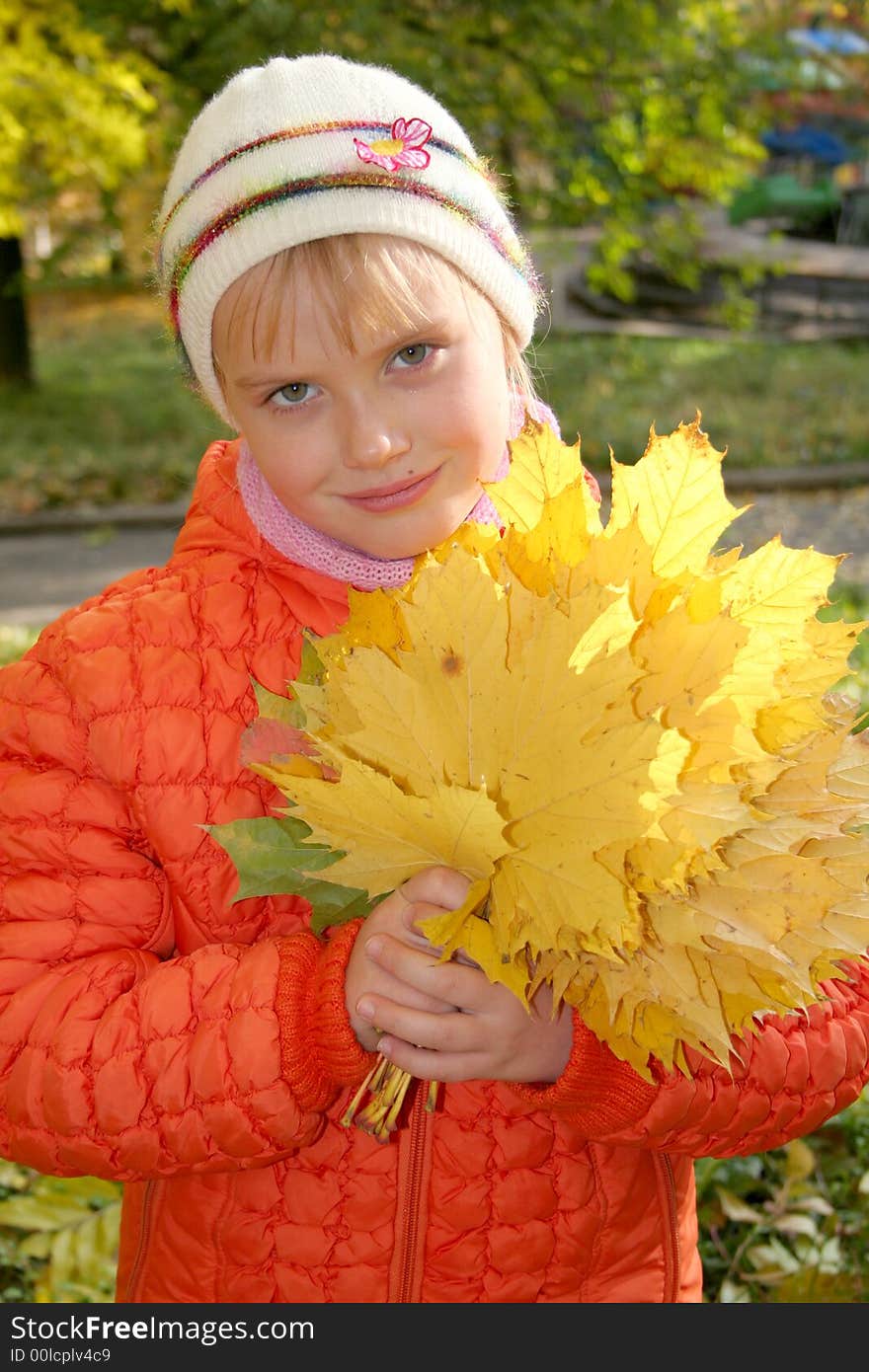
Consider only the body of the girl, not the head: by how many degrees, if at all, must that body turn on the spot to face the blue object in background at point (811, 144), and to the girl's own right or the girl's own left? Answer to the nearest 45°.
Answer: approximately 180°

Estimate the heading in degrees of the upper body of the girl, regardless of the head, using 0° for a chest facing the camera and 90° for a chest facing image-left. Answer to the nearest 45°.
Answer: approximately 0°

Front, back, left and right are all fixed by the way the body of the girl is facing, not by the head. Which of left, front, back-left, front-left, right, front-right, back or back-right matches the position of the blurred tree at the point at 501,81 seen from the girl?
back

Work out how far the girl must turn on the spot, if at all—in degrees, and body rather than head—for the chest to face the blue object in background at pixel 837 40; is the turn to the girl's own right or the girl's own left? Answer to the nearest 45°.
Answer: approximately 180°
